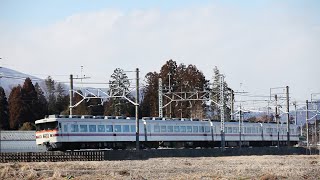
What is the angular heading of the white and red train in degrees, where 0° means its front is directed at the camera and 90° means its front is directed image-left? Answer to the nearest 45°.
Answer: approximately 45°
